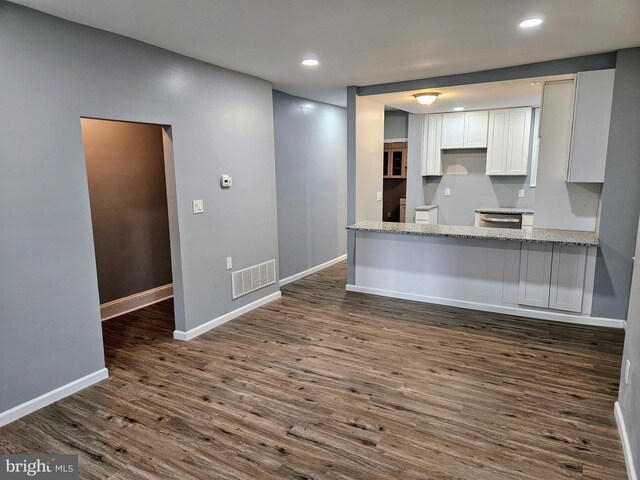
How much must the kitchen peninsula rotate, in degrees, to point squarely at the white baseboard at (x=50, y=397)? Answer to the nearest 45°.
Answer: approximately 45° to its right

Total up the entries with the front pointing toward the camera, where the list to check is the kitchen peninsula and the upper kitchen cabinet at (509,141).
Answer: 2

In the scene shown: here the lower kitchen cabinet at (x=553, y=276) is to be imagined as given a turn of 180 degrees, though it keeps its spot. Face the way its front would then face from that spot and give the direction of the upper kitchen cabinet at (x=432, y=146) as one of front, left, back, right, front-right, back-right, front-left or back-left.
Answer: front-left

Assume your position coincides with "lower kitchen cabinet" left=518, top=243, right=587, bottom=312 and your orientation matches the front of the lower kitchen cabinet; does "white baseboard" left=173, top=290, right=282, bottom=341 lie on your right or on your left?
on your right

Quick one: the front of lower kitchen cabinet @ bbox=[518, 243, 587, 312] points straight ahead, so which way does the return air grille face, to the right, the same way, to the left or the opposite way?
to the left
